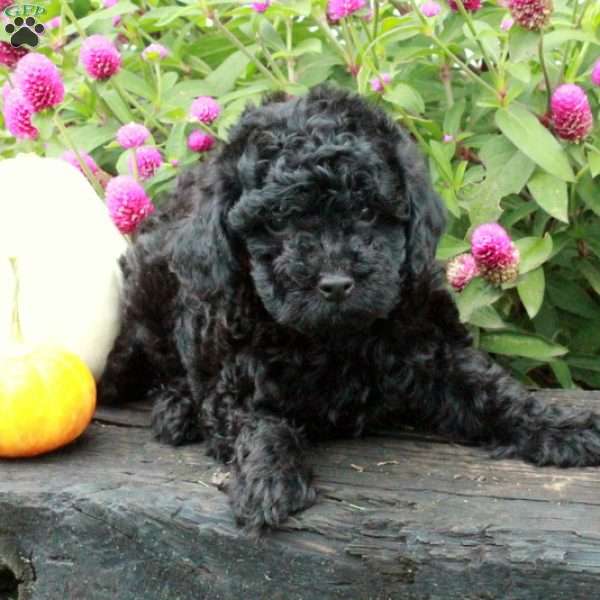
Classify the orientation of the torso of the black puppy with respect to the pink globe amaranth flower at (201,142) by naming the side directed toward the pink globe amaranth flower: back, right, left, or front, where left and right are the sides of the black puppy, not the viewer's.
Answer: back

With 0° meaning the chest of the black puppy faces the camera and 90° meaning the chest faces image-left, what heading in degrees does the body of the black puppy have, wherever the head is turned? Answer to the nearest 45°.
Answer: approximately 315°

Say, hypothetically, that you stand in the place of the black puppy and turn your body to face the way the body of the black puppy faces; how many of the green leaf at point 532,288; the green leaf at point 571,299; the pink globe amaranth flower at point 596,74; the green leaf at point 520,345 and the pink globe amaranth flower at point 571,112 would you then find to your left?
5

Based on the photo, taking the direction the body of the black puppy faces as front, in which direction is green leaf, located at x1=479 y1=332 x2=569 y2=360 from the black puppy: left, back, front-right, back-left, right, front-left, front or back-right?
left

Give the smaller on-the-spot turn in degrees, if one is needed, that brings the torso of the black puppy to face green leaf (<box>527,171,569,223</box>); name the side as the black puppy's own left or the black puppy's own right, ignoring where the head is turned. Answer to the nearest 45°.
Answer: approximately 90° to the black puppy's own left

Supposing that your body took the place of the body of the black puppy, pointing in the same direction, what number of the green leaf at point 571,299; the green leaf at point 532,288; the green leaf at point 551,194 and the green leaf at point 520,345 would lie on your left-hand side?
4

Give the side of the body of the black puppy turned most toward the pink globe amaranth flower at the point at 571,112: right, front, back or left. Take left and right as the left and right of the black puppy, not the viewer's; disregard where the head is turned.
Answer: left

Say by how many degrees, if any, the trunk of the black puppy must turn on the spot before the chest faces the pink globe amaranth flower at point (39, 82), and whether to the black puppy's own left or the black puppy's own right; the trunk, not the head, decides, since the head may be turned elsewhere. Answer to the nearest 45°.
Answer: approximately 180°

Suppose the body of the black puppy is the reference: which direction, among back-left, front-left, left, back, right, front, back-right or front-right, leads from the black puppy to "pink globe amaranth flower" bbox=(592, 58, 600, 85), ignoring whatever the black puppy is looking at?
left

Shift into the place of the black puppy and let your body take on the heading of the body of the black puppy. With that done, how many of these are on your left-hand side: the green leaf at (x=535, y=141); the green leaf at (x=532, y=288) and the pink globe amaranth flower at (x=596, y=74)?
3

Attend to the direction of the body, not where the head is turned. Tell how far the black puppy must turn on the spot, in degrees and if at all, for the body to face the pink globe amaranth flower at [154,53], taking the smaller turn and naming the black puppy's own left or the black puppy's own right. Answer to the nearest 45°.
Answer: approximately 180°

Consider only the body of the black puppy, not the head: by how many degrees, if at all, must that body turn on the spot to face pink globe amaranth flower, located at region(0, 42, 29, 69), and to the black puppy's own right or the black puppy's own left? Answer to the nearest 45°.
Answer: approximately 180°

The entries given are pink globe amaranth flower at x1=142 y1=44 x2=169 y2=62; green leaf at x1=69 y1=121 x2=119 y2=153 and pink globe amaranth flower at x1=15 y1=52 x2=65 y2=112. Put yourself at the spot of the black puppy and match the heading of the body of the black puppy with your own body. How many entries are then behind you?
3
